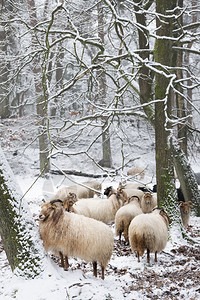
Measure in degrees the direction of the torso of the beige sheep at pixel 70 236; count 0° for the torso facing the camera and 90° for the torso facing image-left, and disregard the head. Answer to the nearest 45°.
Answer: approximately 90°

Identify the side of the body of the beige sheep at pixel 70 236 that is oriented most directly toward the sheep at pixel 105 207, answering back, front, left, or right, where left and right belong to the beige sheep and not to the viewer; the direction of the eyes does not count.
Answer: right

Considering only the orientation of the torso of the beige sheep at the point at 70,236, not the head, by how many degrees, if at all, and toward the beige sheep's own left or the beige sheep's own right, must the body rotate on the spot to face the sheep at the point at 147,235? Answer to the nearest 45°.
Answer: approximately 135° to the beige sheep's own right

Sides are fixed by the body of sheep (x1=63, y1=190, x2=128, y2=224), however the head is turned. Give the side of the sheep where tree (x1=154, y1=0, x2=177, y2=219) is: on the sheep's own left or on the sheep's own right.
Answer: on the sheep's own right
